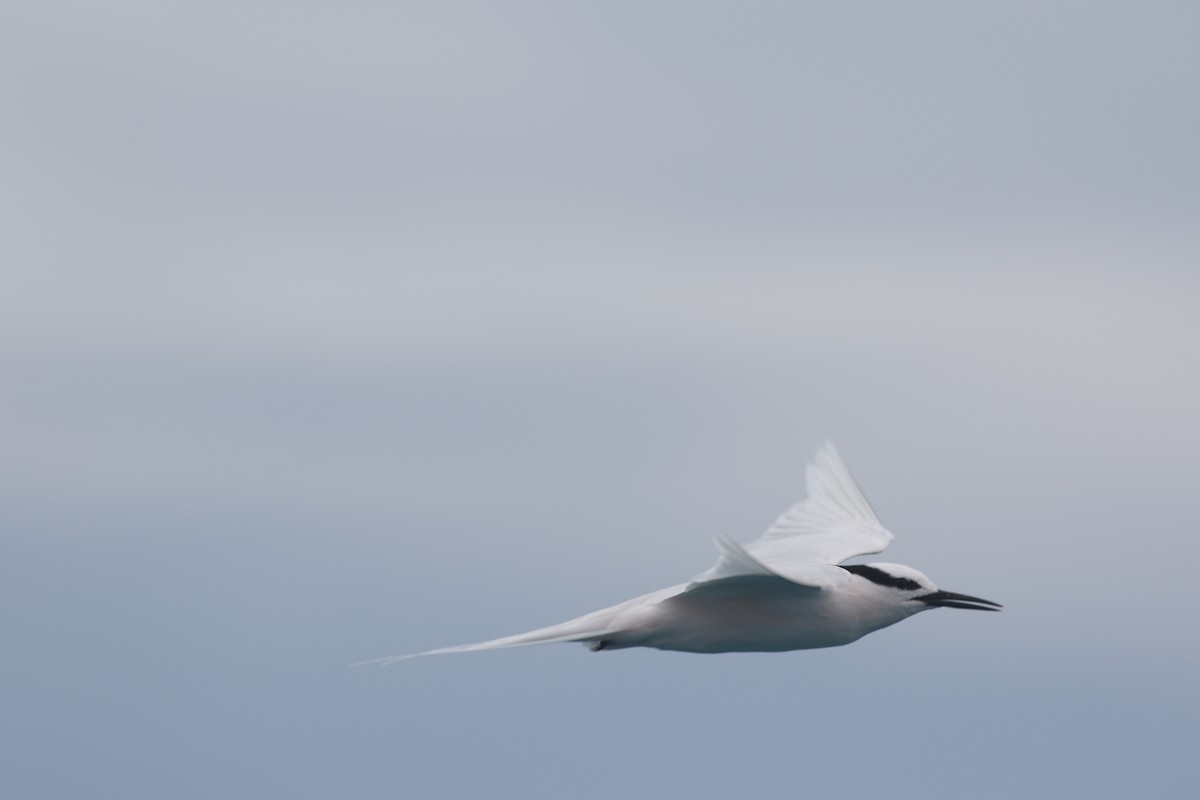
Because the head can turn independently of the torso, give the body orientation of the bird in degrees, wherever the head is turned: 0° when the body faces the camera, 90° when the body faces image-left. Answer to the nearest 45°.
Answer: approximately 270°
